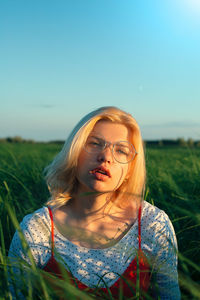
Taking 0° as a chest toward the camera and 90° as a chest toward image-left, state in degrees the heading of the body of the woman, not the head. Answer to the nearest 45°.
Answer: approximately 0°
